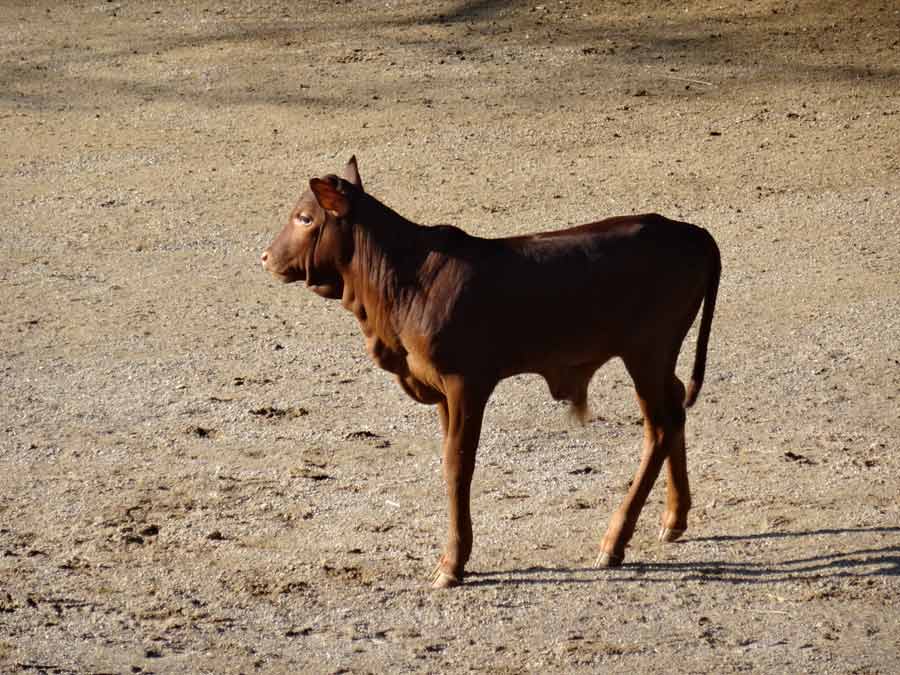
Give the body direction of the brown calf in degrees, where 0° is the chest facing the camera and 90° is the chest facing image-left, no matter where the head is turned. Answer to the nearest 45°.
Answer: approximately 90°
